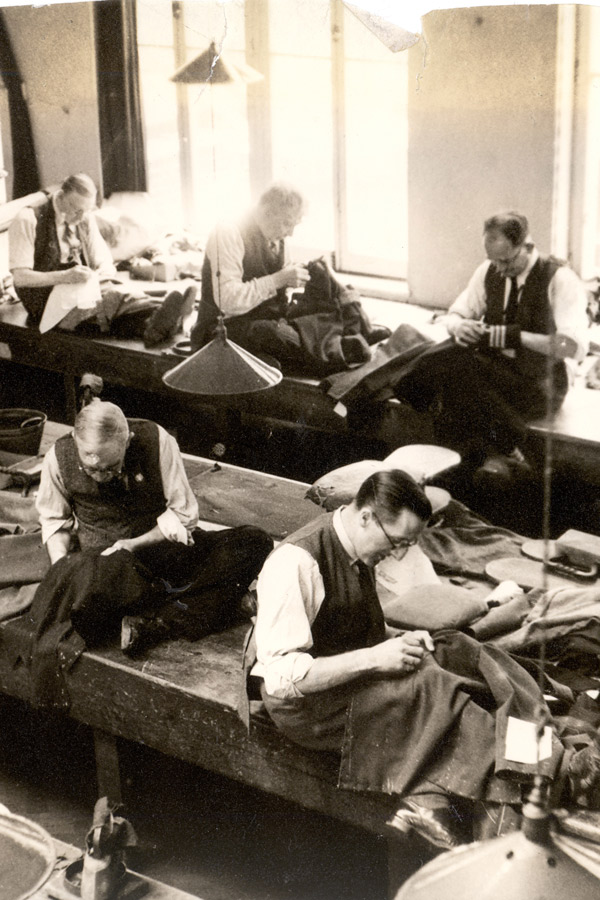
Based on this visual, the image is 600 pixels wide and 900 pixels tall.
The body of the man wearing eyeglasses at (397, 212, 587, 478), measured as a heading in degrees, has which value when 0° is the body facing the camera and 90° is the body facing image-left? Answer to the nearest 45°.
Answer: approximately 45°

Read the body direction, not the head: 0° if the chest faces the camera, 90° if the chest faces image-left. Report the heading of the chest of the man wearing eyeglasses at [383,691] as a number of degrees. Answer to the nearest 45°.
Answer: approximately 315°

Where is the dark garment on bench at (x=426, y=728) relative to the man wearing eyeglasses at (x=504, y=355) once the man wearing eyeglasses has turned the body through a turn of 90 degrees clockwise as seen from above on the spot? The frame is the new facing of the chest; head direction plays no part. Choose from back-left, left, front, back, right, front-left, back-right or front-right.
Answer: back-left

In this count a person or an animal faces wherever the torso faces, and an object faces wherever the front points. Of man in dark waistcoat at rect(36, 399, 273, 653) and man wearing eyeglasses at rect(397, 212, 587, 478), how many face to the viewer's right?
0

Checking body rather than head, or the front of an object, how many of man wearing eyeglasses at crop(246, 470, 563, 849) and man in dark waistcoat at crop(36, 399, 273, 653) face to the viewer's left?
0

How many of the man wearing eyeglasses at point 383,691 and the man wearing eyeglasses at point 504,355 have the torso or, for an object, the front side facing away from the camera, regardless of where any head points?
0

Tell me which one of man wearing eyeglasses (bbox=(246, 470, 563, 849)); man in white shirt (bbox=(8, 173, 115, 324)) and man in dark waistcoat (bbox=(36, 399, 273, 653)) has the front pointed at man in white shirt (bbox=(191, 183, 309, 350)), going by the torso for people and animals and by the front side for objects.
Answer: man in white shirt (bbox=(8, 173, 115, 324))

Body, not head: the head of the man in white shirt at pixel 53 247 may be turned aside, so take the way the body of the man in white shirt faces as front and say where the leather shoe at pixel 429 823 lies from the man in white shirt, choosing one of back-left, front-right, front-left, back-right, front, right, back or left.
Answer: front-right

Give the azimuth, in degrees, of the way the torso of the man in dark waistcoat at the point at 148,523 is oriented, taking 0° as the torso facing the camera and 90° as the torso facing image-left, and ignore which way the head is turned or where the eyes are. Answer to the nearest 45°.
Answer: approximately 0°

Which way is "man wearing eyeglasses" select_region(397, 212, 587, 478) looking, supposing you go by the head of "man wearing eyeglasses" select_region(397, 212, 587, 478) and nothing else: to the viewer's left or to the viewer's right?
to the viewer's left

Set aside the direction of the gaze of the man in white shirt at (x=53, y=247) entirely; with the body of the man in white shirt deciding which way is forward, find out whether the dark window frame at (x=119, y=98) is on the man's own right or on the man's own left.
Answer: on the man's own left

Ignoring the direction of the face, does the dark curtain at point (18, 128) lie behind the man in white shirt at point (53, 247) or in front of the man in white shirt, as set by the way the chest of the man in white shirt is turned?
behind

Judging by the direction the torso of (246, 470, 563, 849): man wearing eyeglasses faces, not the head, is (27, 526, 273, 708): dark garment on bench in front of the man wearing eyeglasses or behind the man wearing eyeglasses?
behind

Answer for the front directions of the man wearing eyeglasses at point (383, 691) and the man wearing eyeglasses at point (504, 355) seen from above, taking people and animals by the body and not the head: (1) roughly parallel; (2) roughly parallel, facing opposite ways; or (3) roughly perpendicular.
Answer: roughly perpendicular

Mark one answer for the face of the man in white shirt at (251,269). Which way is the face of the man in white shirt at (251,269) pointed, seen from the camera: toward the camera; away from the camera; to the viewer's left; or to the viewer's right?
to the viewer's right

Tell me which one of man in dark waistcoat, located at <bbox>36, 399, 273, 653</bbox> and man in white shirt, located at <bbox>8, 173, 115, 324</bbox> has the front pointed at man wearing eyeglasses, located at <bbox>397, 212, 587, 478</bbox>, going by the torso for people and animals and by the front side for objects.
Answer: the man in white shirt
